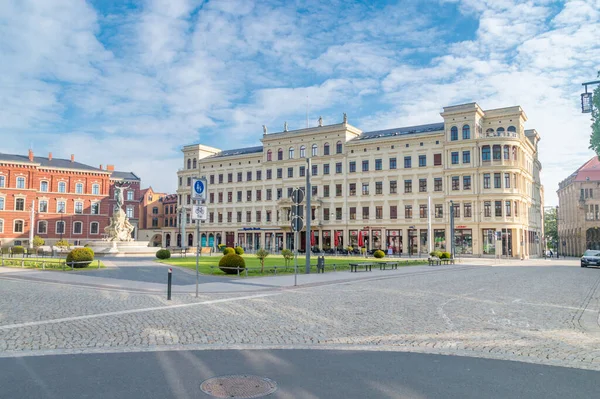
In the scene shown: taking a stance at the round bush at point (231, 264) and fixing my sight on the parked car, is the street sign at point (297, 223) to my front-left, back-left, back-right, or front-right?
front-right

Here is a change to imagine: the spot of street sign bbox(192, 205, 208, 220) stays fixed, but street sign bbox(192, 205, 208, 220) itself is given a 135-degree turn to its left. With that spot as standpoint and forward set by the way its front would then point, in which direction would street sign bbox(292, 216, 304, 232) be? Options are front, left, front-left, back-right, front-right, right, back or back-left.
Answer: front

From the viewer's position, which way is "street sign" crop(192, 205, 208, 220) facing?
facing the viewer

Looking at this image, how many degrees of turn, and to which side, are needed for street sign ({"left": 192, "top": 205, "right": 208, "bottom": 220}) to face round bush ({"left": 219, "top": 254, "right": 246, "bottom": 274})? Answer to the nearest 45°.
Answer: approximately 180°

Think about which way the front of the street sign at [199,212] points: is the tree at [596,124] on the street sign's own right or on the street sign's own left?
on the street sign's own left

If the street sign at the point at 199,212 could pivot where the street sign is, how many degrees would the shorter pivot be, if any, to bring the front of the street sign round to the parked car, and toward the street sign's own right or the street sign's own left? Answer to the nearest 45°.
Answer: approximately 135° to the street sign's own left

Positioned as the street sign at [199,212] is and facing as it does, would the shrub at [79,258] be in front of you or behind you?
behind

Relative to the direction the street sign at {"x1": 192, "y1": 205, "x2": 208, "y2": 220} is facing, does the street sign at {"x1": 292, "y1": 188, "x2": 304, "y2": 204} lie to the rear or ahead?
to the rear
